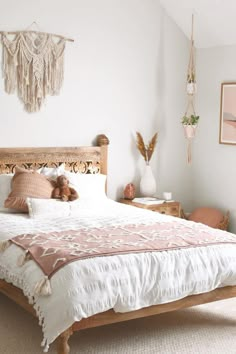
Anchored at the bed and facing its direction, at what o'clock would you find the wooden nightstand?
The wooden nightstand is roughly at 8 o'clock from the bed.

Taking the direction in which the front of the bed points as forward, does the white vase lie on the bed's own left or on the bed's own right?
on the bed's own left

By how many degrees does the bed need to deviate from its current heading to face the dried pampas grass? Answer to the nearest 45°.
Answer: approximately 135° to its left

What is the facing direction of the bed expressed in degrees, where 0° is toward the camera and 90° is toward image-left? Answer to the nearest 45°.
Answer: approximately 315°

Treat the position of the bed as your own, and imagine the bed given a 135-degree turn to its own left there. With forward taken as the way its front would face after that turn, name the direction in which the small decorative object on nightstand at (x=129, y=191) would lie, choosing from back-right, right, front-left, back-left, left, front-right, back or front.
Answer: front
